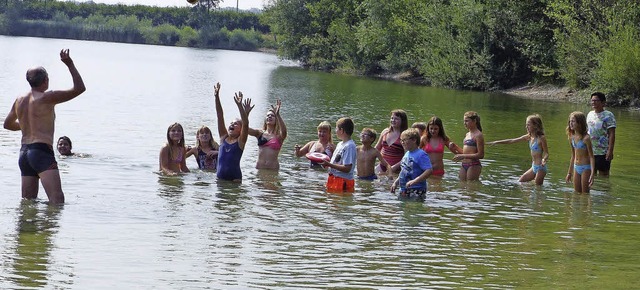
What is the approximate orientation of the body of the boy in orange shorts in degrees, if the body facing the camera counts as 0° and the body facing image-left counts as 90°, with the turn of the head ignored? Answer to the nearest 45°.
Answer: approximately 90°

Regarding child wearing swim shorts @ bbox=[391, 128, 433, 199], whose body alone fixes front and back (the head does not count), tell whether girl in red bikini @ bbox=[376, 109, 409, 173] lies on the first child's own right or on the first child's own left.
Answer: on the first child's own right

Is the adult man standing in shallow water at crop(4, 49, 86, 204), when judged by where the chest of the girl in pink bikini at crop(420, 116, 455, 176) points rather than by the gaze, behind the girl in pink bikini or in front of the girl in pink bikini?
in front

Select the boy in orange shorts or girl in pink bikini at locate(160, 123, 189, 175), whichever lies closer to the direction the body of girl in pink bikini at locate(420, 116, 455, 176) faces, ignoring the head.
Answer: the boy in orange shorts

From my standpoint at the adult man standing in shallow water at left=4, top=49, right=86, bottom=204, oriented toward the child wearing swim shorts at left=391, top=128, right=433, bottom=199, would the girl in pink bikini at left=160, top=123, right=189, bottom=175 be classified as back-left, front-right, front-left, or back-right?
front-left

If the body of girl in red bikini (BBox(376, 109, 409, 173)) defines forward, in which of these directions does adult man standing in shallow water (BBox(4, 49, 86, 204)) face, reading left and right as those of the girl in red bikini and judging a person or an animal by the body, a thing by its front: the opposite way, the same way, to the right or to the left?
the opposite way

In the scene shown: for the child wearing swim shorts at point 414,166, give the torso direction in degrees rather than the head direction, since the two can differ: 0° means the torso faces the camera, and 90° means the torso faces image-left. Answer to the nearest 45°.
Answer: approximately 45°

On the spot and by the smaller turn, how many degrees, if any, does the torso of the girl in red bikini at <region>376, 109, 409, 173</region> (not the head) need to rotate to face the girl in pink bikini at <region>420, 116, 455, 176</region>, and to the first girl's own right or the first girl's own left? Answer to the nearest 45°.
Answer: approximately 135° to the first girl's own left

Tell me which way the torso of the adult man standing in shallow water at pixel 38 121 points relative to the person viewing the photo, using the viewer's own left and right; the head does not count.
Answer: facing away from the viewer and to the right of the viewer

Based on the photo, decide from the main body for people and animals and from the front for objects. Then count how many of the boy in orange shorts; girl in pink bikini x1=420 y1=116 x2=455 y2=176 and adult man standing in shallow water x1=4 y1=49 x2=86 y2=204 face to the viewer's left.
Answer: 1

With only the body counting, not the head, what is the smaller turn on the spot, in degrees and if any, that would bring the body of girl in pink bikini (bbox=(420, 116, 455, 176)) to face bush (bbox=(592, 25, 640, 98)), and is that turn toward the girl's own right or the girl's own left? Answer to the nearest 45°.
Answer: approximately 180°

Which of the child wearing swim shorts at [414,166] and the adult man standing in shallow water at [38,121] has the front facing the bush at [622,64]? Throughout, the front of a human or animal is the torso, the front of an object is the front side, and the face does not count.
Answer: the adult man standing in shallow water

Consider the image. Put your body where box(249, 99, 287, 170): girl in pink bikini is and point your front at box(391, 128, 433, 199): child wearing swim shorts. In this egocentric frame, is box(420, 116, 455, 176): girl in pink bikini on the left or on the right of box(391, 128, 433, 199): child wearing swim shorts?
left

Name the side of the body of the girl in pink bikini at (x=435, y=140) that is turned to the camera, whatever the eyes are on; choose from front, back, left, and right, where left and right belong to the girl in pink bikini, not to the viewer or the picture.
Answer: front
